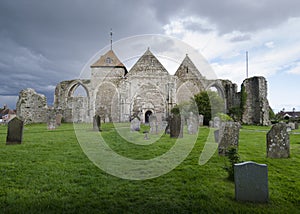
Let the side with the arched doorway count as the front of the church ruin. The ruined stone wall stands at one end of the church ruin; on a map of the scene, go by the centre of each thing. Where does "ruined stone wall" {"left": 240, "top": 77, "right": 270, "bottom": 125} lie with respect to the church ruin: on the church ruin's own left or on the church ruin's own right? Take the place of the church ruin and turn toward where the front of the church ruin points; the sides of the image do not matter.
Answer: on the church ruin's own left

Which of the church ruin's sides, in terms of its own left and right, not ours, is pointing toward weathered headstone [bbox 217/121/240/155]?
front

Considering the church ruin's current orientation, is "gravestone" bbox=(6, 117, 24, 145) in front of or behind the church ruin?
in front

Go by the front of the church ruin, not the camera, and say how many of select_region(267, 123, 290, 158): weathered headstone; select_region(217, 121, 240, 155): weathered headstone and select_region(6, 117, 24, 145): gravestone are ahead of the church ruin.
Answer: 3

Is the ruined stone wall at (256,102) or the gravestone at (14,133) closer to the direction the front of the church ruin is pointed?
the gravestone

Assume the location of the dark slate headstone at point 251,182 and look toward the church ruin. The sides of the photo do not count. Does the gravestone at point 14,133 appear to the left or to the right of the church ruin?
left

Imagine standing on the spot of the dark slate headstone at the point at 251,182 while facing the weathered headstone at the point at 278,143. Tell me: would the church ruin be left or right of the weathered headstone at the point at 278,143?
left

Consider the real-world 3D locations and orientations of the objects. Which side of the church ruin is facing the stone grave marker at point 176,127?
front

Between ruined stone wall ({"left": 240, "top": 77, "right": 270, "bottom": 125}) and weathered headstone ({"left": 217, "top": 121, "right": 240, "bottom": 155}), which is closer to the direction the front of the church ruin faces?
the weathered headstone

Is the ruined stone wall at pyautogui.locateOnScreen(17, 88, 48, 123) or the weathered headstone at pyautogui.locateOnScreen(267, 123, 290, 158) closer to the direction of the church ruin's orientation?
the weathered headstone

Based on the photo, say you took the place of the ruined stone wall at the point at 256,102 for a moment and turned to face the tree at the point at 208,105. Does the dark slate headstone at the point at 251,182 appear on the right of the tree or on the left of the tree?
left

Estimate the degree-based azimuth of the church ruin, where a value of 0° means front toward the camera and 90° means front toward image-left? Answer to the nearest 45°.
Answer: approximately 0°

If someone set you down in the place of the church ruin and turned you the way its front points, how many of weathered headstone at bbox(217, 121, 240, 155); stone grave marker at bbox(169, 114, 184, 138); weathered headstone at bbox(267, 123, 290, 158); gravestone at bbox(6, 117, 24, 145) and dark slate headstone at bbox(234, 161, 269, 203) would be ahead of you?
5
